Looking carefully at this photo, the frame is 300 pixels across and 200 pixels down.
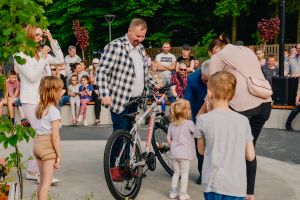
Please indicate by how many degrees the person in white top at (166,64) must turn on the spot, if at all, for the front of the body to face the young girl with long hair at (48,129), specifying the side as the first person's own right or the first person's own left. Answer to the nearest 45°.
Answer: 0° — they already face them

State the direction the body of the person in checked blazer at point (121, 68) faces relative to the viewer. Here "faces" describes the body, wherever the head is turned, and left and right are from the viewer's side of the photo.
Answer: facing the viewer and to the right of the viewer

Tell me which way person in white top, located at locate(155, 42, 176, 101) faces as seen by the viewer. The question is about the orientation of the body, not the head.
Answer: toward the camera
